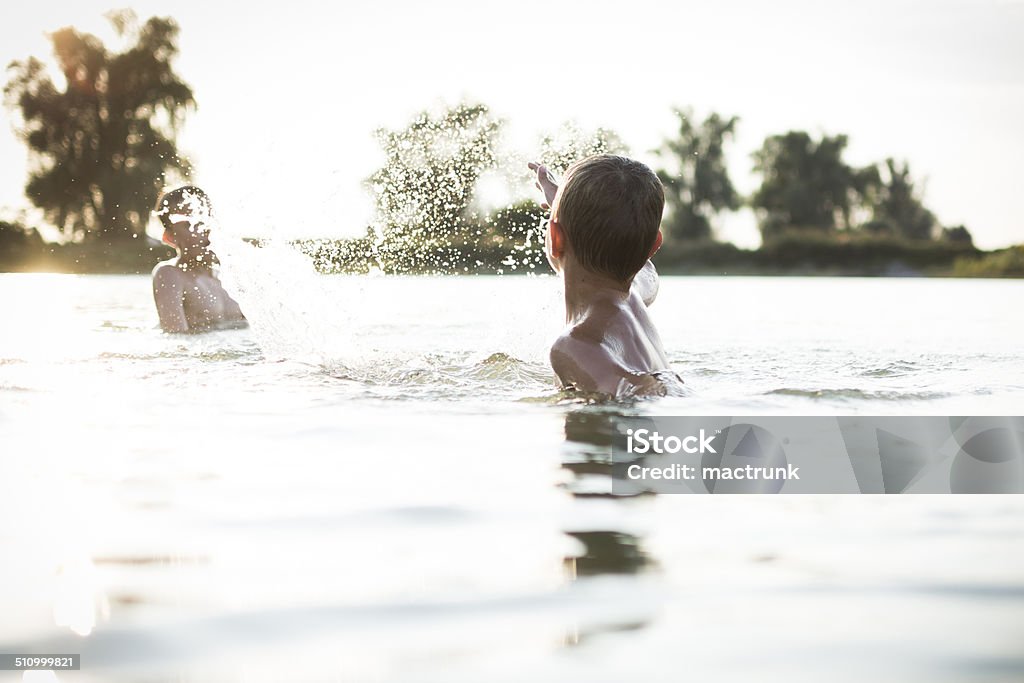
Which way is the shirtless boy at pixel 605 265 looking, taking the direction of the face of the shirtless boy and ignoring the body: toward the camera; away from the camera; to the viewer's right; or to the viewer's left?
away from the camera

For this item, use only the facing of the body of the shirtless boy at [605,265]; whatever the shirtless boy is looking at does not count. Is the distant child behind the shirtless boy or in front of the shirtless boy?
in front

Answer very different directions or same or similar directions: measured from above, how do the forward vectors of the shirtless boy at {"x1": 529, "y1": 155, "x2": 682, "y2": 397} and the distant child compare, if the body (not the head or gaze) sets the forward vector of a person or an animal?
very different directions

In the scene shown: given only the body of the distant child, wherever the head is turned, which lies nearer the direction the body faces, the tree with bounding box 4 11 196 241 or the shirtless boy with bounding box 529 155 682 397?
the shirtless boy

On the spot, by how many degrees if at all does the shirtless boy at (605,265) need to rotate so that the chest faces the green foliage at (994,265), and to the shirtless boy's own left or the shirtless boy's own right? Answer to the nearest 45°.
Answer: approximately 45° to the shirtless boy's own right

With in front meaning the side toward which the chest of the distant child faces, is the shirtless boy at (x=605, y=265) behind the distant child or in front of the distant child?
in front

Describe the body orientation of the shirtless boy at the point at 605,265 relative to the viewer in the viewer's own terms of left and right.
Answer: facing away from the viewer and to the left of the viewer

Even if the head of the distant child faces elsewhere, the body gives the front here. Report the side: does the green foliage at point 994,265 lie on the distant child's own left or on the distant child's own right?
on the distant child's own left

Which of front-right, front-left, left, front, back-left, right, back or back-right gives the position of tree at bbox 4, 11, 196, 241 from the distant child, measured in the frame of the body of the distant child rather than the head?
back-left

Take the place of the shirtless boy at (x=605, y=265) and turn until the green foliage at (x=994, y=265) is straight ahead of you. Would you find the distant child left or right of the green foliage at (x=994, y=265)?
left

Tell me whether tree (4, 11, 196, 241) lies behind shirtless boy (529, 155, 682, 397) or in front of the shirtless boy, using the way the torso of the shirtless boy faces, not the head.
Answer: in front

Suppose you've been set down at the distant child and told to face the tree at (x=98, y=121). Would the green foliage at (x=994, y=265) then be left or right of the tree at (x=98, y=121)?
right
